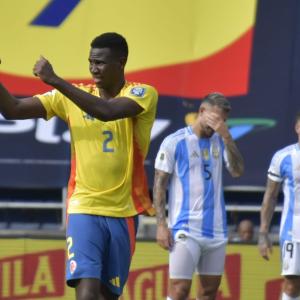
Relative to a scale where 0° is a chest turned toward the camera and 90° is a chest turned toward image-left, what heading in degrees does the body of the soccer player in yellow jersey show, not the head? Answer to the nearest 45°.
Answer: approximately 45°

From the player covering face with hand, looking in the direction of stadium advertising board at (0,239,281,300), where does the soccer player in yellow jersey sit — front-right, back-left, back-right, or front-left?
back-left

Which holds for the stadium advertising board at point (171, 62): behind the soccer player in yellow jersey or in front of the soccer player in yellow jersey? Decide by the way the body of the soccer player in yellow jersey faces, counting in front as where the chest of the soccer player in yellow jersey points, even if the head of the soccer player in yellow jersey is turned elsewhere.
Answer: behind

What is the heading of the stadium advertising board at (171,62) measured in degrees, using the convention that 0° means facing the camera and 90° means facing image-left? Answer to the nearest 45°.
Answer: approximately 0°

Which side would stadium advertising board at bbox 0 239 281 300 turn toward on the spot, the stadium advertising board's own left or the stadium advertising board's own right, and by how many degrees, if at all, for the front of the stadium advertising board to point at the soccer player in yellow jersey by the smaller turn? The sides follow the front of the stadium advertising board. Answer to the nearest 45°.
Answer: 0° — it already faces them

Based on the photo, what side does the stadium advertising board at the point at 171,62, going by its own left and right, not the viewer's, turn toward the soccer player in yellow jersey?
front

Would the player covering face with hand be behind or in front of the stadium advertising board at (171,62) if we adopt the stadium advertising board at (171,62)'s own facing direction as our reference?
in front

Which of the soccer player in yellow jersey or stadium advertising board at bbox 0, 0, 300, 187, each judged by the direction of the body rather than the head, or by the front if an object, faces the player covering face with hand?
the stadium advertising board

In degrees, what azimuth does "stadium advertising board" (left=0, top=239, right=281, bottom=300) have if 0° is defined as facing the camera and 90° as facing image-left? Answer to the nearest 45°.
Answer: approximately 0°

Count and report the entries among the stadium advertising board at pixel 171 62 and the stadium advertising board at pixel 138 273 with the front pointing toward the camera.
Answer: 2

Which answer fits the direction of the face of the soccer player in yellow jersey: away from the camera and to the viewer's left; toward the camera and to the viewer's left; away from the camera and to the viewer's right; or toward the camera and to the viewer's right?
toward the camera and to the viewer's left
